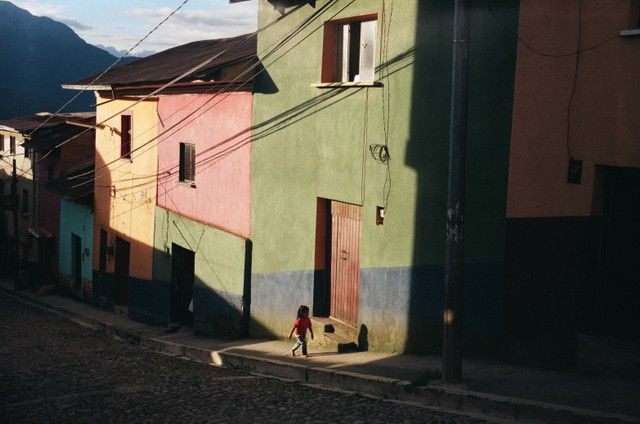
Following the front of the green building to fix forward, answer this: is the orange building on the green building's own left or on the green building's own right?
on the green building's own left

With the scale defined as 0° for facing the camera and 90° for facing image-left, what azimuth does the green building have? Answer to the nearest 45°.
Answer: approximately 45°

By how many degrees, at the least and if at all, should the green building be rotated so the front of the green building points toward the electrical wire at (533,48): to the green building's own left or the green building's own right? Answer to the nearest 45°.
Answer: approximately 90° to the green building's own left

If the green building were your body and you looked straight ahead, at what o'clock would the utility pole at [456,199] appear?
The utility pole is roughly at 10 o'clock from the green building.
